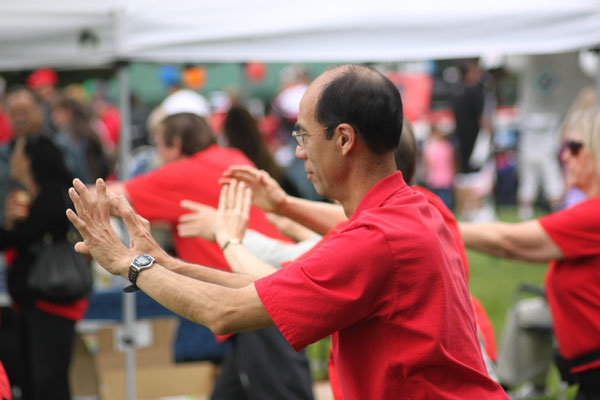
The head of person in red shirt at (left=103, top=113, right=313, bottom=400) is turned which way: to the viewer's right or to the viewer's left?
to the viewer's left

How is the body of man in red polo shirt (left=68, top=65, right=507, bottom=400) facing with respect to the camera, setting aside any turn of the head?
to the viewer's left

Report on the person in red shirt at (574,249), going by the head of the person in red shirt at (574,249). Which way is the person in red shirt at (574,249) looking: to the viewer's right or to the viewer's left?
to the viewer's left

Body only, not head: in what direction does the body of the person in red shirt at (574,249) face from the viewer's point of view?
to the viewer's left

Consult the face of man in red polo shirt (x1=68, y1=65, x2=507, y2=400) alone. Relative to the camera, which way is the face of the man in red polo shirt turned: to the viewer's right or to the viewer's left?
to the viewer's left

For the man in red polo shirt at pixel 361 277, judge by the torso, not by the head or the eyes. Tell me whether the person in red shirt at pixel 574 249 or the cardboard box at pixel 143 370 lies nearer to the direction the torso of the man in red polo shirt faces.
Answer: the cardboard box

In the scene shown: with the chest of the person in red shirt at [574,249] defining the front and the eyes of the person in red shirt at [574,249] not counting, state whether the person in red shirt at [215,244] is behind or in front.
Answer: in front

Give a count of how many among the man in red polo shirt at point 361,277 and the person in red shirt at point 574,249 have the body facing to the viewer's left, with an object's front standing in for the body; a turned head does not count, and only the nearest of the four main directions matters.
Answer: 2
